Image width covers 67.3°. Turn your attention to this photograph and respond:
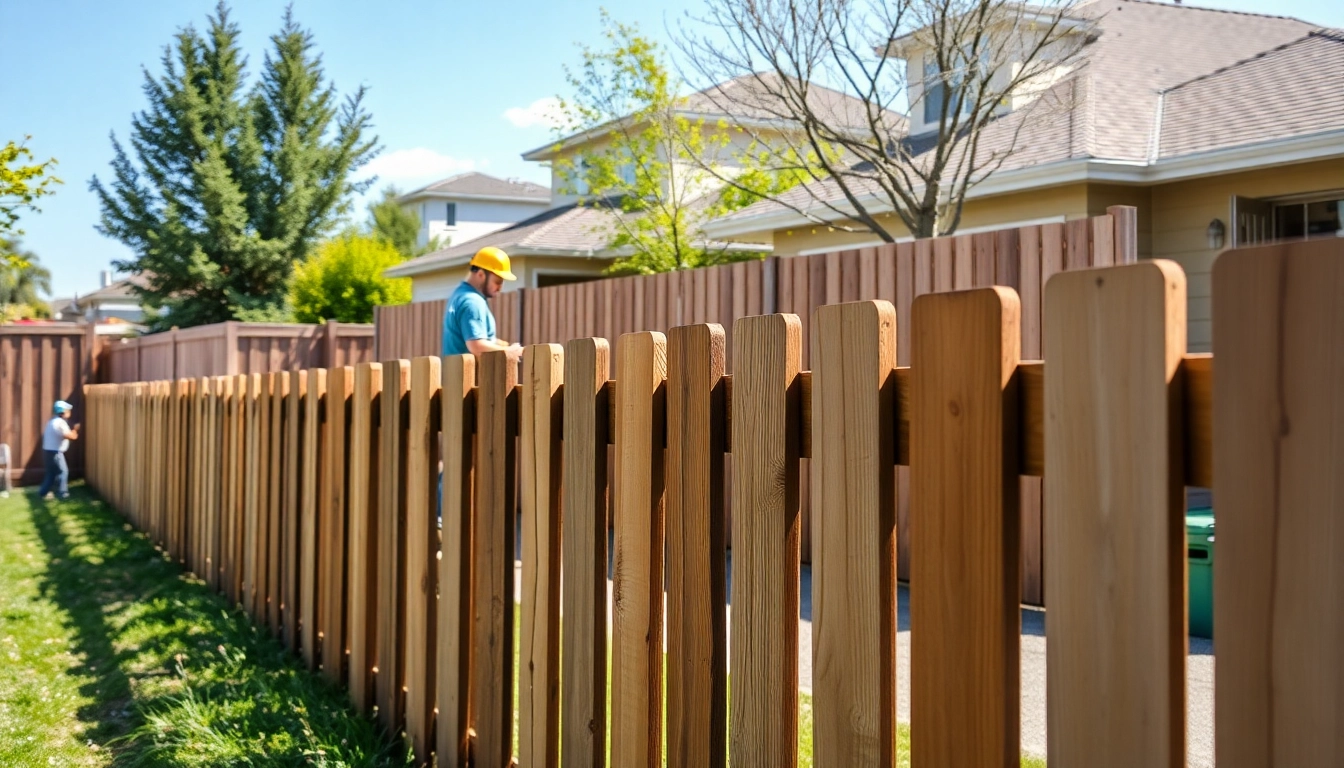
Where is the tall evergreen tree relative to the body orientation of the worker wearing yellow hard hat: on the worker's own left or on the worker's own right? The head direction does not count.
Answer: on the worker's own left

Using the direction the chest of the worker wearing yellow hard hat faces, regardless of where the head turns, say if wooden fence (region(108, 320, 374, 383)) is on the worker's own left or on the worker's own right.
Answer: on the worker's own left

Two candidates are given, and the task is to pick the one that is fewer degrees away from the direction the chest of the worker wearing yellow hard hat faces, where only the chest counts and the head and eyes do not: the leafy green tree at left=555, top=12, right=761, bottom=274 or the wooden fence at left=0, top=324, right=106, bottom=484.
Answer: the leafy green tree

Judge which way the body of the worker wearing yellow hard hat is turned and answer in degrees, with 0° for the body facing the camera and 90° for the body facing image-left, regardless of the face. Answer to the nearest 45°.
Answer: approximately 270°

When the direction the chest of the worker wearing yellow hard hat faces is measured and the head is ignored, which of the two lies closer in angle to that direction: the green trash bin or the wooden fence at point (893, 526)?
the green trash bin

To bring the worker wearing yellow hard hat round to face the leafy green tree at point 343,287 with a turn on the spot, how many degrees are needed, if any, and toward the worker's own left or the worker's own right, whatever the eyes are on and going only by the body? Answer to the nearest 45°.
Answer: approximately 90° to the worker's own left

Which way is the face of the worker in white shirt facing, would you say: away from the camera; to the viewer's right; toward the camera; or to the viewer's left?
to the viewer's right

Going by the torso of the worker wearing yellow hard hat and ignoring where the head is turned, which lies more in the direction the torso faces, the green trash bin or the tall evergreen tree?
the green trash bin

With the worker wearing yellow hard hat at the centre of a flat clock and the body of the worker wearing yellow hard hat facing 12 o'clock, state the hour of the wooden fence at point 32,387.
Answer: The wooden fence is roughly at 8 o'clock from the worker wearing yellow hard hat.

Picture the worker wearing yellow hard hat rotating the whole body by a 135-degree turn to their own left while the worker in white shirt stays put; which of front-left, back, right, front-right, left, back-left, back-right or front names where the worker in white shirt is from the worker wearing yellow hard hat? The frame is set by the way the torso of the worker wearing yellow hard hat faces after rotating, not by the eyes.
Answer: front

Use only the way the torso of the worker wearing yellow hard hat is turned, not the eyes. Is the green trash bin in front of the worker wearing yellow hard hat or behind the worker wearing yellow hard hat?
in front

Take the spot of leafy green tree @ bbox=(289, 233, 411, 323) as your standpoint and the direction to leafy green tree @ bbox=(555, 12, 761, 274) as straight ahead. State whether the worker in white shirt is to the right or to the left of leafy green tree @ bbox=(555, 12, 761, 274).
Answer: right

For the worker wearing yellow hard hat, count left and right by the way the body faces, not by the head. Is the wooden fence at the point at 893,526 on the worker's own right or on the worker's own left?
on the worker's own right

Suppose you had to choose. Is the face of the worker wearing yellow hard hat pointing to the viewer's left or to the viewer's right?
to the viewer's right
